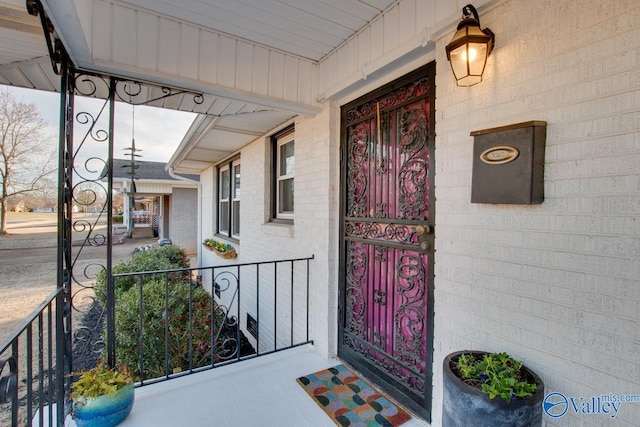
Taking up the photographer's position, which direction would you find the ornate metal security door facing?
facing the viewer and to the left of the viewer

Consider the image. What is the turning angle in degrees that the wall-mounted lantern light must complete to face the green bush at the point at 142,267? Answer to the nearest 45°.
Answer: approximately 45° to its right

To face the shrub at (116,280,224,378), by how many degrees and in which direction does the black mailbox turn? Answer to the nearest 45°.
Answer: approximately 45° to its right

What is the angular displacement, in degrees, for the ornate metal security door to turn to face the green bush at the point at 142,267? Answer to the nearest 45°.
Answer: approximately 90° to its right

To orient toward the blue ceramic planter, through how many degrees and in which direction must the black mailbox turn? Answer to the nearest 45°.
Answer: approximately 45° to its right

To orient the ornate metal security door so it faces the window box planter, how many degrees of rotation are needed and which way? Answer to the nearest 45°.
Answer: approximately 90° to its right

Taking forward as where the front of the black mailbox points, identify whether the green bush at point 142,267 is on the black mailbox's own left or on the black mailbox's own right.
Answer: on the black mailbox's own right

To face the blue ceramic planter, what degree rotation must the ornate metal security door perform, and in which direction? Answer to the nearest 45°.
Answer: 0° — it already faces it

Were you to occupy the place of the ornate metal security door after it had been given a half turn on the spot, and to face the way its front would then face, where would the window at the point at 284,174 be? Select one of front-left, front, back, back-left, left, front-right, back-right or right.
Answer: left
